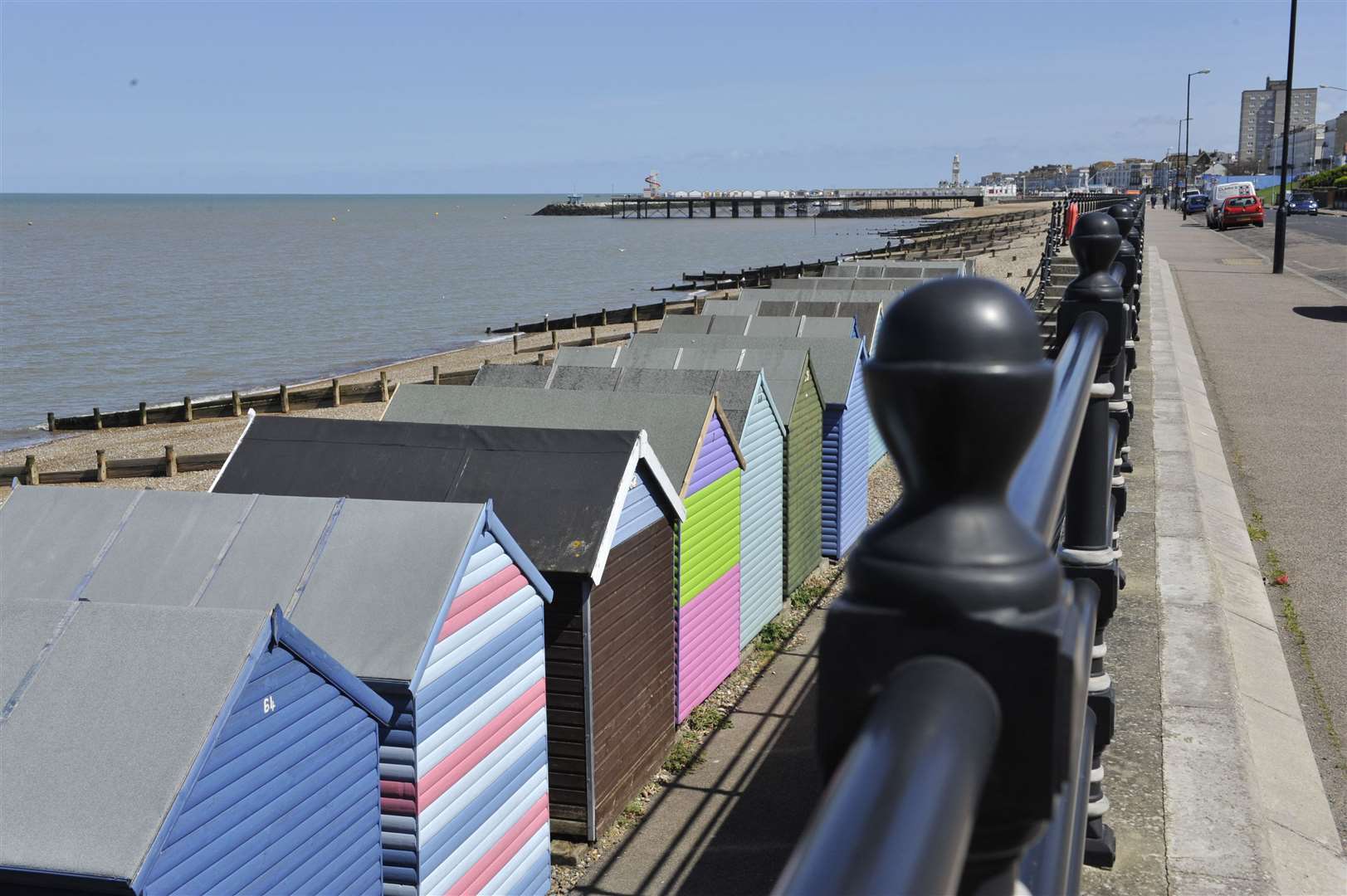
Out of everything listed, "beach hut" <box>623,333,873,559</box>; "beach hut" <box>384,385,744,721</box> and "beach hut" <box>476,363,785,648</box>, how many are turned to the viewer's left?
3

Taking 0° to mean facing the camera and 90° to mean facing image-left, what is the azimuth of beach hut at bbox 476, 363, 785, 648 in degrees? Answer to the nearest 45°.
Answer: approximately 90°

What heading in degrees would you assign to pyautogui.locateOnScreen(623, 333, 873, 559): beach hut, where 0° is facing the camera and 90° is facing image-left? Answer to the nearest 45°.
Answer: approximately 90°

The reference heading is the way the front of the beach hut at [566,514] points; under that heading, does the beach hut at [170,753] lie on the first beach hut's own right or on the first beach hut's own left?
on the first beach hut's own left

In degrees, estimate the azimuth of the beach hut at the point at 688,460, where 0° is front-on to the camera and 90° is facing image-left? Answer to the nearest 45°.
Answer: approximately 90°

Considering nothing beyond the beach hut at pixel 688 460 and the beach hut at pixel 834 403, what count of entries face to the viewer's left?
2

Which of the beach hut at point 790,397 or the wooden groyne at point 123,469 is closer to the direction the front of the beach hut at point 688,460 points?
the wooden groyne

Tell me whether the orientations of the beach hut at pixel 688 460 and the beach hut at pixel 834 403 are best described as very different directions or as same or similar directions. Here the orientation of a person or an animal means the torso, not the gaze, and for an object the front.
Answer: same or similar directions

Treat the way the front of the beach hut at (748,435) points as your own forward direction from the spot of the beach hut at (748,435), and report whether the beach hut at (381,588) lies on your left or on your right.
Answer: on your left

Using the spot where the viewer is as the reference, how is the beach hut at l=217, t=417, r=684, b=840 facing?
facing away from the viewer and to the left of the viewer

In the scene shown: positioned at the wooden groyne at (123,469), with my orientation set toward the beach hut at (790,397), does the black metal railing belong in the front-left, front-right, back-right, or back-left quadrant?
front-right

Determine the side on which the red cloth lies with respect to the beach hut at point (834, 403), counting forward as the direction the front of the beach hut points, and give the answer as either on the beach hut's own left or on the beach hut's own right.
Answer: on the beach hut's own right
